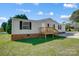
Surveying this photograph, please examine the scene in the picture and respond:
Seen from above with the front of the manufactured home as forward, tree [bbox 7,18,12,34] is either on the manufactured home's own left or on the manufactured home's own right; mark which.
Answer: on the manufactured home's own right

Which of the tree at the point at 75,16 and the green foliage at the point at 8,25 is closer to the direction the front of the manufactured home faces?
the tree

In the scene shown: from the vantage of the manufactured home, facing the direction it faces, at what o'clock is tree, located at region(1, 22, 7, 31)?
The tree is roughly at 4 o'clock from the manufactured home.

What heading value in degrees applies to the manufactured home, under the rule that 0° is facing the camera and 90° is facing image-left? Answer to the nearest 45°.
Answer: approximately 315°
